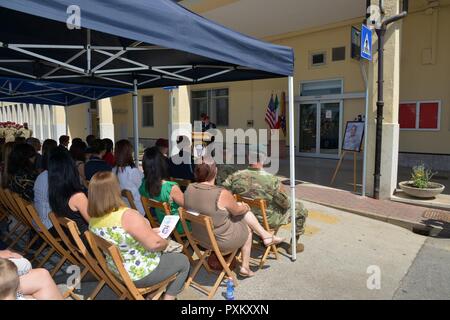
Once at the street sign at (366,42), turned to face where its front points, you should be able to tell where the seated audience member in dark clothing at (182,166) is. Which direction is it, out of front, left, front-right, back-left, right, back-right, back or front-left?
right

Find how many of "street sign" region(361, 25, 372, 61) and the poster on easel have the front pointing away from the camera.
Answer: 0

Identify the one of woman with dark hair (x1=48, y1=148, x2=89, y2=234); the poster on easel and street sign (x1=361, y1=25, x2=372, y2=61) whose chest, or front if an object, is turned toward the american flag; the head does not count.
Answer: the woman with dark hair

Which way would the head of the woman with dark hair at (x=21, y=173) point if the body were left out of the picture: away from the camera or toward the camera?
away from the camera

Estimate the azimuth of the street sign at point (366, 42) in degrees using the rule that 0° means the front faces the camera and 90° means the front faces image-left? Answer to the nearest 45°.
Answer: approximately 315°

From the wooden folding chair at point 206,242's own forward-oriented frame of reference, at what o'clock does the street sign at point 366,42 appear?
The street sign is roughly at 12 o'clock from the wooden folding chair.

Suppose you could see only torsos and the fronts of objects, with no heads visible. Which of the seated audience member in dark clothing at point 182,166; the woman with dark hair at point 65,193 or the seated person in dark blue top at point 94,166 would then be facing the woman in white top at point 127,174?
the woman with dark hair

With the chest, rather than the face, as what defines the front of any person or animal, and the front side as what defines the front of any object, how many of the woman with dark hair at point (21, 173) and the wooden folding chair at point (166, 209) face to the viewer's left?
0

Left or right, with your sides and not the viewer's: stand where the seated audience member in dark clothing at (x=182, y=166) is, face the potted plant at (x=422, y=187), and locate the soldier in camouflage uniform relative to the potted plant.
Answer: right

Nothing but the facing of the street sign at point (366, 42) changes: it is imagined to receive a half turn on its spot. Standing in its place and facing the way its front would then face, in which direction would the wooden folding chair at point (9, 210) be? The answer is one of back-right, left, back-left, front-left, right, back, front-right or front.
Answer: left

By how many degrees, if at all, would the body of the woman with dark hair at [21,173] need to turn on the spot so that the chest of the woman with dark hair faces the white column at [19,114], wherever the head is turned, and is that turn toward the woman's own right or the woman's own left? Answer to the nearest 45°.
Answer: approximately 45° to the woman's own left

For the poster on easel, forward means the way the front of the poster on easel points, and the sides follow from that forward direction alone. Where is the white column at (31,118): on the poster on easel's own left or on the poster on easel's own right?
on the poster on easel's own right

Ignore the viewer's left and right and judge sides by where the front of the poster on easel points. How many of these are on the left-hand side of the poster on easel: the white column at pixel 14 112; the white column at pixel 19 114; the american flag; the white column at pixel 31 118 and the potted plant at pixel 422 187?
1

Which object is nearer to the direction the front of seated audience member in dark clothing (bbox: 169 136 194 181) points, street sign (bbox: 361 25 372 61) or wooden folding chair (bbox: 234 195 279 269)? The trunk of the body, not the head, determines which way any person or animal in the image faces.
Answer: the street sign

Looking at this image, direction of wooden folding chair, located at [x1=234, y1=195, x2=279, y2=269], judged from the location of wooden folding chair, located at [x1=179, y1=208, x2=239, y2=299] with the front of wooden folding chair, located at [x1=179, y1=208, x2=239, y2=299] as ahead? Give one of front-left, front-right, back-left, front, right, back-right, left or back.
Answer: front

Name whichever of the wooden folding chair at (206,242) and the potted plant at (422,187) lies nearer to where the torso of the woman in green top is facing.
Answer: the potted plant

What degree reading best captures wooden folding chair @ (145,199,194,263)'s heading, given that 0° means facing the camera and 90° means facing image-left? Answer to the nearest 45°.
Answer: approximately 225°

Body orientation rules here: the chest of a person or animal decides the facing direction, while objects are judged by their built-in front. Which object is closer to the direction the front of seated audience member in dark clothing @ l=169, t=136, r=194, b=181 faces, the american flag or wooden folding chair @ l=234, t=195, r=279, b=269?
the american flag

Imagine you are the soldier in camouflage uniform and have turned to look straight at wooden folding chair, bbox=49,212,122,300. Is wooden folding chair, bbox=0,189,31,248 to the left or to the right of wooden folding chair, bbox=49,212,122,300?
right
